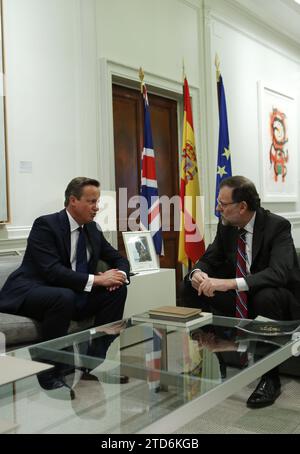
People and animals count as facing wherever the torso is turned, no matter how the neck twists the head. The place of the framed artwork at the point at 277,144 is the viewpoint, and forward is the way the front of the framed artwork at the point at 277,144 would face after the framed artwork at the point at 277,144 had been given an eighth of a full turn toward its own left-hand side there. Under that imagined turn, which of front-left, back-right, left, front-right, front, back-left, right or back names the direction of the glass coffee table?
right

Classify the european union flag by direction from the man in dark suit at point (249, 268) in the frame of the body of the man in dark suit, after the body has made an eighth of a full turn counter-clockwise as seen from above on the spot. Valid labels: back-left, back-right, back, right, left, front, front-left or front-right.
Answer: back

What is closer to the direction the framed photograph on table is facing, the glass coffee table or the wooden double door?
the glass coffee table

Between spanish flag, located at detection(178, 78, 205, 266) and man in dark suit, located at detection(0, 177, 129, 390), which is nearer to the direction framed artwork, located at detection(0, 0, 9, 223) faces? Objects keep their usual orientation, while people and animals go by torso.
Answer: the man in dark suit

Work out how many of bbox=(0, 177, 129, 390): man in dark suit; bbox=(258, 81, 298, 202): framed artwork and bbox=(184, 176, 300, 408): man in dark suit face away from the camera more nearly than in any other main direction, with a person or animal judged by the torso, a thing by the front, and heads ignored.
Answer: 0

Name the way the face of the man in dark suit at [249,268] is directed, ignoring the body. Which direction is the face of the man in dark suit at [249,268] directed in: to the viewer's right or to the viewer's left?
to the viewer's left

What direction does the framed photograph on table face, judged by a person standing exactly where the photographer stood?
facing the viewer and to the right of the viewer

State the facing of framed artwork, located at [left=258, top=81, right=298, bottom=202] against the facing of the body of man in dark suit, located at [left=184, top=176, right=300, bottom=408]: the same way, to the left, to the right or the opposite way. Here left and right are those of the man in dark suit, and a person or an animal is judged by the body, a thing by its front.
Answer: to the left

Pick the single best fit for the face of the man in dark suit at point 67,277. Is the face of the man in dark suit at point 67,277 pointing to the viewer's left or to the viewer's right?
to the viewer's right

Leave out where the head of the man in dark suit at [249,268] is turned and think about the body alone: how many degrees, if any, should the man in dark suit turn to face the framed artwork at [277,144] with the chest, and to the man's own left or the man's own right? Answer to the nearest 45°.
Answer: approximately 135° to the man's own right
